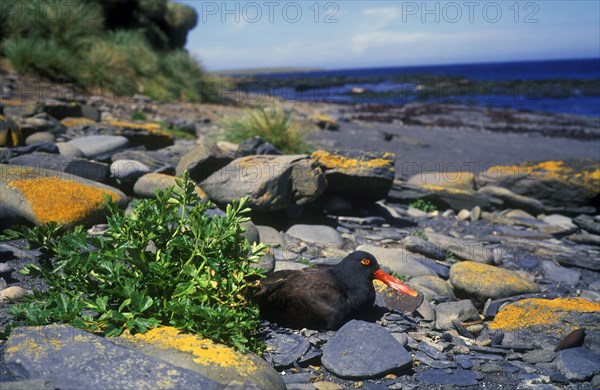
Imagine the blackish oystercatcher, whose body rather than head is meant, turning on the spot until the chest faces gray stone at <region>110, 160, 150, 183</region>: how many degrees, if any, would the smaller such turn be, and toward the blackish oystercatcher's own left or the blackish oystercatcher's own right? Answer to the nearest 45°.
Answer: approximately 135° to the blackish oystercatcher's own left

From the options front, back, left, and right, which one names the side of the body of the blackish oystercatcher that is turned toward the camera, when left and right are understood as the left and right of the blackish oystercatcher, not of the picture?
right

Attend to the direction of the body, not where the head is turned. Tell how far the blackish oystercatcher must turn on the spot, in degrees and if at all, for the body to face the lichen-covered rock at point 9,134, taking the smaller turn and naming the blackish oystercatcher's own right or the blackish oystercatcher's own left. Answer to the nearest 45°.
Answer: approximately 135° to the blackish oystercatcher's own left

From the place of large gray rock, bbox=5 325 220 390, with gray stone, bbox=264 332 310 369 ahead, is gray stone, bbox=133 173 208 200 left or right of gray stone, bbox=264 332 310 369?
left

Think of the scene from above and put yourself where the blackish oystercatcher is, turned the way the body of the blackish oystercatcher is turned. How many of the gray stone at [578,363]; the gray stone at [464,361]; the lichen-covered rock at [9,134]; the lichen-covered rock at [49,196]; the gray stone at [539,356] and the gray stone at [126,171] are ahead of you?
3

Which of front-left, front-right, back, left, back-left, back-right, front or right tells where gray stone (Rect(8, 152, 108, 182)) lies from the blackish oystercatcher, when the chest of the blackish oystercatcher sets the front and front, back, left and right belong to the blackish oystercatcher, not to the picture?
back-left

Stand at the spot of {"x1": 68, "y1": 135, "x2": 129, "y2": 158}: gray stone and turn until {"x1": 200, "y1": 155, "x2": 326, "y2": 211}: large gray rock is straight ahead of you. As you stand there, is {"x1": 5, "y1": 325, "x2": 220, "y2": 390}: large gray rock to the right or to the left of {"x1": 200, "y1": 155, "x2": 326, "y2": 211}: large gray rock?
right

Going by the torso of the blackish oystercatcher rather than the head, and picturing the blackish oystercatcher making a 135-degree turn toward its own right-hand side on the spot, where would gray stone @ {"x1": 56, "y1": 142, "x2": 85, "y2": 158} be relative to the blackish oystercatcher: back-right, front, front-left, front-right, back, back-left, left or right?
right

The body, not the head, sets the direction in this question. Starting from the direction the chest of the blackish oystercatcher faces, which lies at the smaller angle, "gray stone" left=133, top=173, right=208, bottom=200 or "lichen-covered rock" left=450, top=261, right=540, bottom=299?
the lichen-covered rock

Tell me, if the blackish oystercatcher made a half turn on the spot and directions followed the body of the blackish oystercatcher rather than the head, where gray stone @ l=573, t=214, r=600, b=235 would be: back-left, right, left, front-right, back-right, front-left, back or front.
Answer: back-right

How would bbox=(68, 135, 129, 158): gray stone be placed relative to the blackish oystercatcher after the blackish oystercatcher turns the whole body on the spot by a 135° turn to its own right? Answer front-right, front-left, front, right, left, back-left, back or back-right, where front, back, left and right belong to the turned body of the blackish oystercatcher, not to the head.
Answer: right

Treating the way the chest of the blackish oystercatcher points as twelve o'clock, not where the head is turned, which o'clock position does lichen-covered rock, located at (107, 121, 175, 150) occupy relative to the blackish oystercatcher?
The lichen-covered rock is roughly at 8 o'clock from the blackish oystercatcher.

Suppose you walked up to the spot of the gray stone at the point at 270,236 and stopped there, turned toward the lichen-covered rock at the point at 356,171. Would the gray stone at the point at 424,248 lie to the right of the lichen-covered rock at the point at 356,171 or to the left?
right

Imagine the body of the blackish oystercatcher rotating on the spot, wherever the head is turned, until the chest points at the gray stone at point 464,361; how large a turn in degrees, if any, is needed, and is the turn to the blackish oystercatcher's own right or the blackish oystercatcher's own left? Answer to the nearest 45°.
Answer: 0° — it already faces it
